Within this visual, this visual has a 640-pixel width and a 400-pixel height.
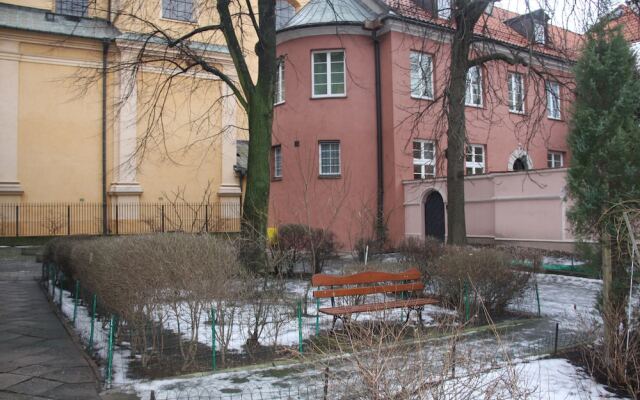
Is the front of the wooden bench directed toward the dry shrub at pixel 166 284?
no

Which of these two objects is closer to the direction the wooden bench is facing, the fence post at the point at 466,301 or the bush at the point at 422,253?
the fence post

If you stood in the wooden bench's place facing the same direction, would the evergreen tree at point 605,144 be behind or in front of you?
in front

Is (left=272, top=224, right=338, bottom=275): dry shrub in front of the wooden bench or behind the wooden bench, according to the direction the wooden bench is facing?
behind

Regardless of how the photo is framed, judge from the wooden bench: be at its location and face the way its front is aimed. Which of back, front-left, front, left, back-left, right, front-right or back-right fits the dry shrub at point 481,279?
left

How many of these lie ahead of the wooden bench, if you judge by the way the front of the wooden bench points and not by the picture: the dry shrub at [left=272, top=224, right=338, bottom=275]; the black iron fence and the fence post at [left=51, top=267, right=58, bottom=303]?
0

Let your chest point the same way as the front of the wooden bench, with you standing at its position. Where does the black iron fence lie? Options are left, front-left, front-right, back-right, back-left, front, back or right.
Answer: back

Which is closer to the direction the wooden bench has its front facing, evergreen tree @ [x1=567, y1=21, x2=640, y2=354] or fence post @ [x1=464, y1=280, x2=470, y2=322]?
the evergreen tree

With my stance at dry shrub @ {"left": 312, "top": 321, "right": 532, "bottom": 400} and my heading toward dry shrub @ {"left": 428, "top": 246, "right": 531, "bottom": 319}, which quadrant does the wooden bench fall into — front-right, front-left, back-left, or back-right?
front-left

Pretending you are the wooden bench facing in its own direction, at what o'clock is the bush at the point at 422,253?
The bush is roughly at 8 o'clock from the wooden bench.

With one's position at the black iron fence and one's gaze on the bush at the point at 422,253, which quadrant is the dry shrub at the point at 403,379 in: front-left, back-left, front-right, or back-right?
front-right

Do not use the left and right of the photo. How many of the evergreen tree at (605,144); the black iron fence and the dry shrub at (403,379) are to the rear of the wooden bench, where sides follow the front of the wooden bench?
1

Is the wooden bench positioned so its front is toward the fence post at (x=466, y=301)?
no

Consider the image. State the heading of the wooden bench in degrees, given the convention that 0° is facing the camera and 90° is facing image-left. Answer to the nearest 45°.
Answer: approximately 315°

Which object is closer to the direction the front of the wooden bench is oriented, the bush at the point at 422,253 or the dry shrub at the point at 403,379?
the dry shrub
